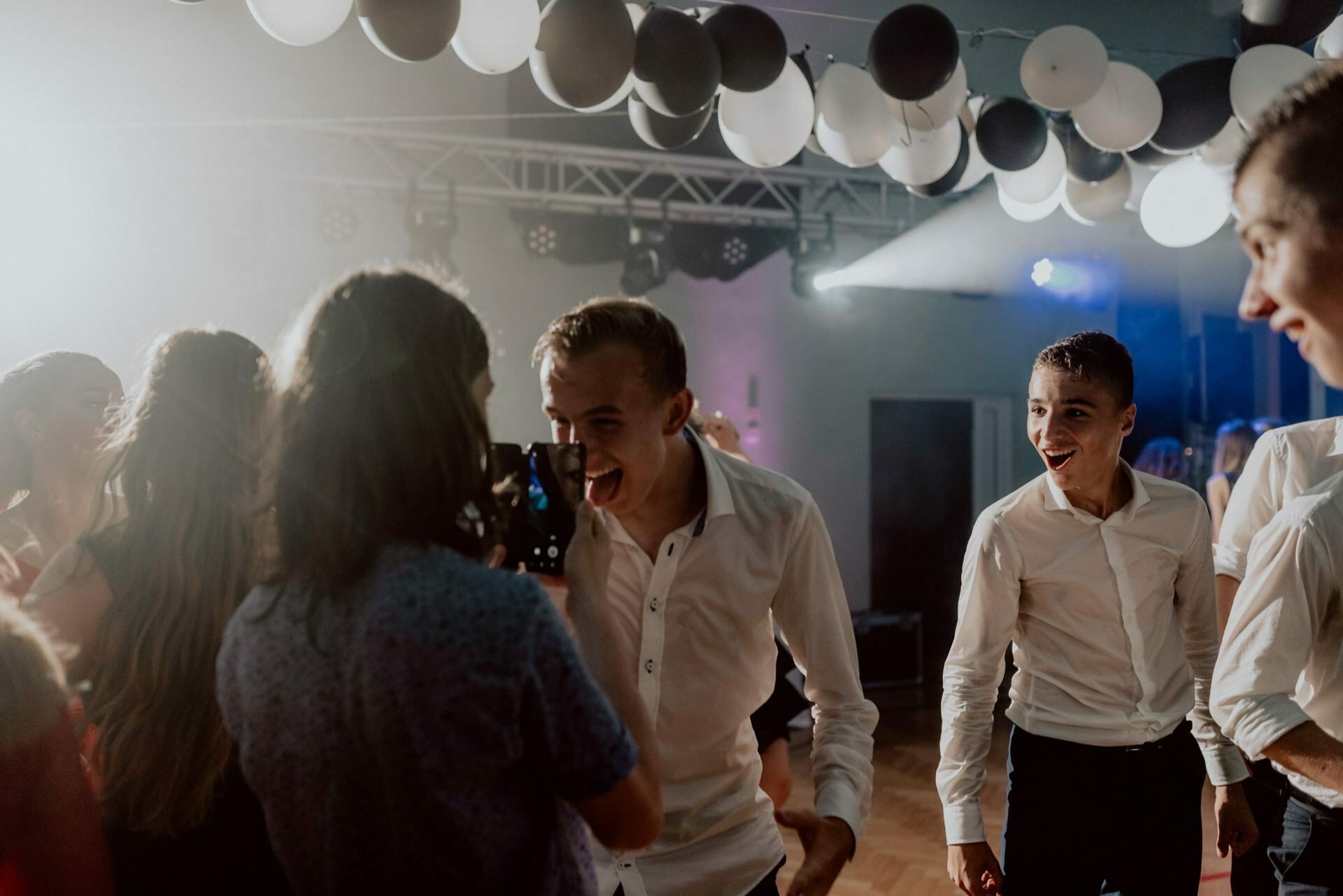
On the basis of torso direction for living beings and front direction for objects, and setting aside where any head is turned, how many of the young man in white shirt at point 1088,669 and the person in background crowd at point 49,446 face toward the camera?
1

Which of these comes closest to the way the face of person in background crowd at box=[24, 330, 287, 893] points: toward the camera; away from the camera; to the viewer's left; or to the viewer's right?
away from the camera

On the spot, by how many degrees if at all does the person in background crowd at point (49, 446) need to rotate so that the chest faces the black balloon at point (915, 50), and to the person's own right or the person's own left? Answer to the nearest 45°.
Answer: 0° — they already face it

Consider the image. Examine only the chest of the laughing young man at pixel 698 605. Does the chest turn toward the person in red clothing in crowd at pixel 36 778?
yes

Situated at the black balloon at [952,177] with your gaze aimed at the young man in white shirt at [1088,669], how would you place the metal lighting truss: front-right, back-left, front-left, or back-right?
back-right

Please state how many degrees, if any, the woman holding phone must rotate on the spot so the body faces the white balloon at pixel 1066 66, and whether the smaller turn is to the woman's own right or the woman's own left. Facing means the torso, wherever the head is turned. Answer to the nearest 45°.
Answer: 0° — they already face it

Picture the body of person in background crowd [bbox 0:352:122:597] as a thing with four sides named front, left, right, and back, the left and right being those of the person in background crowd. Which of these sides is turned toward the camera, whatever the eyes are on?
right

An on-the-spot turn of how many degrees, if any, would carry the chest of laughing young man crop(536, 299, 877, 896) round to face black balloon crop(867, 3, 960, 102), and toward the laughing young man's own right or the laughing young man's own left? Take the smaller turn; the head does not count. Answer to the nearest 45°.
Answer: approximately 135° to the laughing young man's own right

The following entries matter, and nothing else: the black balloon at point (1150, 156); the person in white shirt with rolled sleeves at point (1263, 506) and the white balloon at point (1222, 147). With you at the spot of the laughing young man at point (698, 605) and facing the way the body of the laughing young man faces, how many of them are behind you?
3
